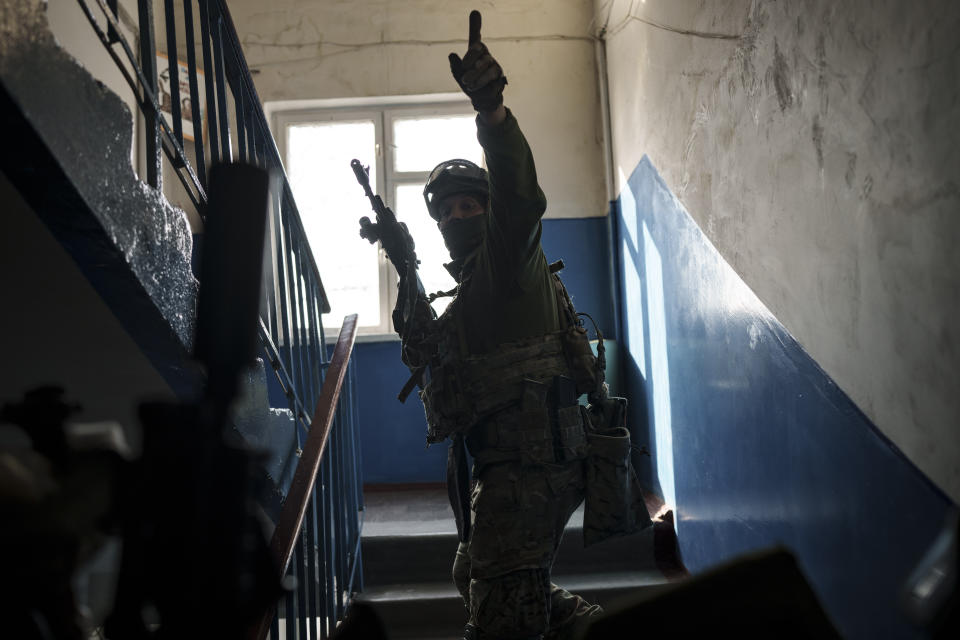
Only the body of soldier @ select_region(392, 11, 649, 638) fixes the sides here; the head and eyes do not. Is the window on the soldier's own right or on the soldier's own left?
on the soldier's own right

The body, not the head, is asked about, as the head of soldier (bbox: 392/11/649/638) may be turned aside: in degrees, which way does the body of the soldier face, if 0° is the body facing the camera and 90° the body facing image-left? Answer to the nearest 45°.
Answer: approximately 45°

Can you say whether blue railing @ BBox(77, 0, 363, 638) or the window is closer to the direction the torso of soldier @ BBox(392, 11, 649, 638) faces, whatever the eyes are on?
the blue railing
